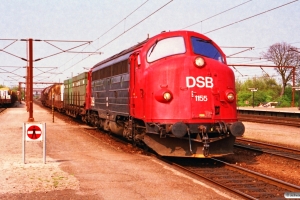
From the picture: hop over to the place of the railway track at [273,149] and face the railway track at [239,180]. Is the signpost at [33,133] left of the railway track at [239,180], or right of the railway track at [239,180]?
right

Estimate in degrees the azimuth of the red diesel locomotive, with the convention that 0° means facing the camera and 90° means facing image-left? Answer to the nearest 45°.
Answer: approximately 315°

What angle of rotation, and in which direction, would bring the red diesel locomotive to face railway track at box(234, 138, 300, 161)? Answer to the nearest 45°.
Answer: approximately 90° to its left

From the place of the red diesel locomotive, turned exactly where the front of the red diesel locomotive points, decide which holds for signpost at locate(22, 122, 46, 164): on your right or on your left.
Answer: on your right

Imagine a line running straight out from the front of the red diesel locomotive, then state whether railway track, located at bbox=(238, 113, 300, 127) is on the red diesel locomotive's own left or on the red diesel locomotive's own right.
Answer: on the red diesel locomotive's own left
